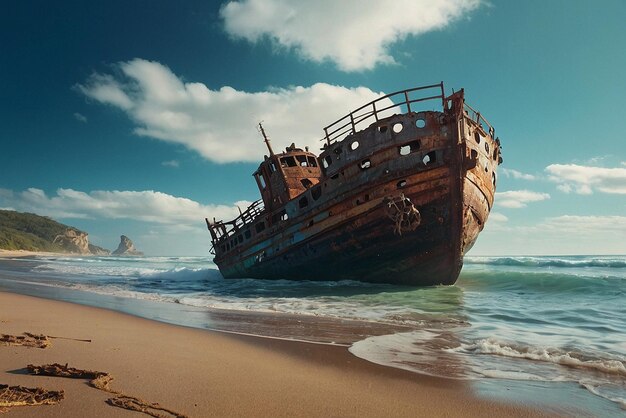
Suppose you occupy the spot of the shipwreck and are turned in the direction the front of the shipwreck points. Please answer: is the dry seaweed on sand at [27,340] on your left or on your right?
on your right

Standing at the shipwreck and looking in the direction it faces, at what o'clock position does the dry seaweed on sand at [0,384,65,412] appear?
The dry seaweed on sand is roughly at 2 o'clock from the shipwreck.

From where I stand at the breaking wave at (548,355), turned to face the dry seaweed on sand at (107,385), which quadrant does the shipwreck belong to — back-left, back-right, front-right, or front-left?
back-right

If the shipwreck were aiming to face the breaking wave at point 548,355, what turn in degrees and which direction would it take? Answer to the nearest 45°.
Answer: approximately 45° to its right

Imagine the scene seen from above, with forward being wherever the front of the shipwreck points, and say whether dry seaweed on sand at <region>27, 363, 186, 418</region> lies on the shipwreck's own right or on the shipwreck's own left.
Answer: on the shipwreck's own right

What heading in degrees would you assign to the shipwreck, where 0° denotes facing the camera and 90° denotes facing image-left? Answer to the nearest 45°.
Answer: approximately 315°
